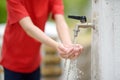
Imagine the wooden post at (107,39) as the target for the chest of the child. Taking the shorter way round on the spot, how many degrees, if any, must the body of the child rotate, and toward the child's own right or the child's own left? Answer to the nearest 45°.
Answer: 0° — they already face it

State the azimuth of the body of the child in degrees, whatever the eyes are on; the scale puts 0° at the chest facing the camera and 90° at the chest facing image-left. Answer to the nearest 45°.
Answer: approximately 315°
